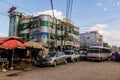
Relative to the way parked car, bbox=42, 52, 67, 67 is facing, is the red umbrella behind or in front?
in front

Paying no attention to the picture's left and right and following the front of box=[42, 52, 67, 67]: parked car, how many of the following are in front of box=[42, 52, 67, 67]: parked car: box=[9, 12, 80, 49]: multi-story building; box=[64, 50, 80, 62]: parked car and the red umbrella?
1

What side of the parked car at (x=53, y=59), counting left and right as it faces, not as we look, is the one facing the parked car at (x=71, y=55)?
back

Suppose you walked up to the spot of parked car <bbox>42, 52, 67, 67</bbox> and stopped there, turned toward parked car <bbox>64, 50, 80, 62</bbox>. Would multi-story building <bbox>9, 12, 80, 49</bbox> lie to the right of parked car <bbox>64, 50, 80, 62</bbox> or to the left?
left

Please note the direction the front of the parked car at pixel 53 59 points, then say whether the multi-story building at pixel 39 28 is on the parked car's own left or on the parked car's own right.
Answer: on the parked car's own right

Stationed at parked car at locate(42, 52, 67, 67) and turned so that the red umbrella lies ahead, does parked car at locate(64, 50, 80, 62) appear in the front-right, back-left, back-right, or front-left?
back-right

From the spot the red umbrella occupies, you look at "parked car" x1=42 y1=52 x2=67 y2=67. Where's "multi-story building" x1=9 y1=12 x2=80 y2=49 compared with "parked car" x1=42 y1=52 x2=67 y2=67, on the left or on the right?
left

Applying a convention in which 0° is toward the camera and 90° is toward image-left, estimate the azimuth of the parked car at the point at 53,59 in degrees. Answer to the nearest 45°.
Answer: approximately 45°

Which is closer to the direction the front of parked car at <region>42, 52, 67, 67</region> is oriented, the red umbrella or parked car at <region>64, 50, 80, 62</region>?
the red umbrella
